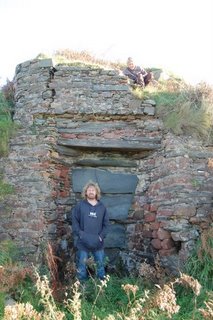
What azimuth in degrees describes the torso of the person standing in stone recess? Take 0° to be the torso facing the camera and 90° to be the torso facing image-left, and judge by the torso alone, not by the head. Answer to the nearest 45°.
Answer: approximately 0°

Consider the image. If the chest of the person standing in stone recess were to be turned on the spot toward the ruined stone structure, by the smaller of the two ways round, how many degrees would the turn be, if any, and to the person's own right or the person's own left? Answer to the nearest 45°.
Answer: approximately 180°

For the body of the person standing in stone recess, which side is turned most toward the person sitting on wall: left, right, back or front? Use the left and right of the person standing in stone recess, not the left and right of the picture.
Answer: back
